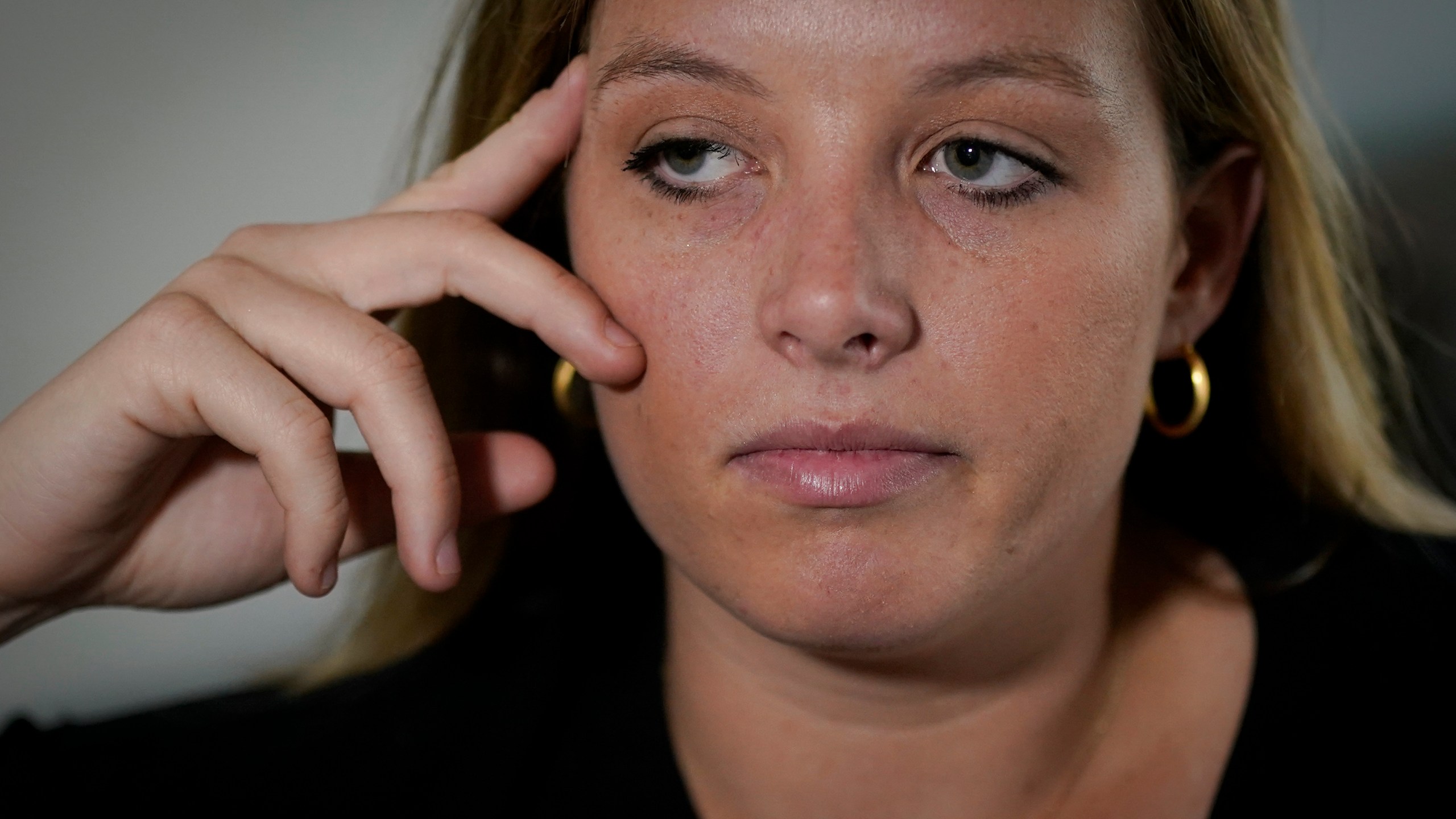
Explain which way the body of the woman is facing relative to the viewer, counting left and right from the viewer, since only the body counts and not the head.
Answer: facing the viewer

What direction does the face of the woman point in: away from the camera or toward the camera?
toward the camera
